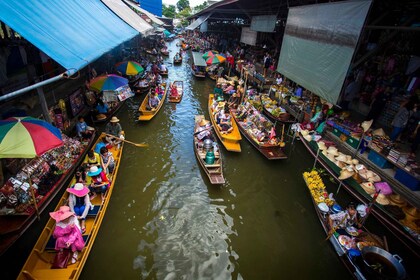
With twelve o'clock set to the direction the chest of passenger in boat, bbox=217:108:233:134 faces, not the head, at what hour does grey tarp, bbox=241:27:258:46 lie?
The grey tarp is roughly at 6 o'clock from the passenger in boat.

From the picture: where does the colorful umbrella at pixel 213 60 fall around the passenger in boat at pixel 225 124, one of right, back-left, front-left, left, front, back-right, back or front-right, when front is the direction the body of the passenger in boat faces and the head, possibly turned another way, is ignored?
back

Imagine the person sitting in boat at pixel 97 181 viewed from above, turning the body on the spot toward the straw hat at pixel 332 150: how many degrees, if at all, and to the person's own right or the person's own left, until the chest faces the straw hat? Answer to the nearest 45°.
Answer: approximately 90° to the person's own left

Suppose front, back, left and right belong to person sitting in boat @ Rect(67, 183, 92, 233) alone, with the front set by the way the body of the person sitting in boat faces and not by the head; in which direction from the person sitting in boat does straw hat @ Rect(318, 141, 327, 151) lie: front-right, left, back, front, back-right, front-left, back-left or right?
left

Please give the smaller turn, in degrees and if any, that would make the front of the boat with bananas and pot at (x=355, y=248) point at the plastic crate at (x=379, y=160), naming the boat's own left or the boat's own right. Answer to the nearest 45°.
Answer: approximately 45° to the boat's own right

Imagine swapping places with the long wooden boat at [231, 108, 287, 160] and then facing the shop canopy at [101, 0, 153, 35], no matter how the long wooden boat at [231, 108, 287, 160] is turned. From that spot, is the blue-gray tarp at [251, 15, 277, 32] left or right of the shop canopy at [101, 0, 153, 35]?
right

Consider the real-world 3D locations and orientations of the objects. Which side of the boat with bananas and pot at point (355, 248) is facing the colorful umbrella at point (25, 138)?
left

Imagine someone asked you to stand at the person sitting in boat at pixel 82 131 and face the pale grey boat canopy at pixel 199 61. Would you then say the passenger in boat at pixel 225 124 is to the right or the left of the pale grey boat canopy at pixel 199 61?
right

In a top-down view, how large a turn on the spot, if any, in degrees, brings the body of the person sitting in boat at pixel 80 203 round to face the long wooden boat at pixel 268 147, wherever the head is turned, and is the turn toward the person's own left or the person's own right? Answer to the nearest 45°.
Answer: approximately 90° to the person's own left

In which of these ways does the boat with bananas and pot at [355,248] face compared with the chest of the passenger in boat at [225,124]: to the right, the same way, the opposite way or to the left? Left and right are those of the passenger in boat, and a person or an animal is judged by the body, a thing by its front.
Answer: the opposite way

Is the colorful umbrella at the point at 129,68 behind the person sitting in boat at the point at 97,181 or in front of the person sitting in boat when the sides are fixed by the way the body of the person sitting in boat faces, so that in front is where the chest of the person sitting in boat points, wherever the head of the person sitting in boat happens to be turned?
behind

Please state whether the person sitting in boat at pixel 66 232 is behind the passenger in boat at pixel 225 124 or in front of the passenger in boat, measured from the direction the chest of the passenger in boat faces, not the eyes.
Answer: in front

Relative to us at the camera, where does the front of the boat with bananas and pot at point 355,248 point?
facing away from the viewer and to the left of the viewer

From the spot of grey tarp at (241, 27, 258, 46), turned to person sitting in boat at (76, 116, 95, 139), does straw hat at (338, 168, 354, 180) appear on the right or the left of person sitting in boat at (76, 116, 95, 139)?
left

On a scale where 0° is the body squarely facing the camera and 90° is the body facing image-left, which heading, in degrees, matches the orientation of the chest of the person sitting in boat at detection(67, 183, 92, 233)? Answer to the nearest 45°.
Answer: approximately 0°
